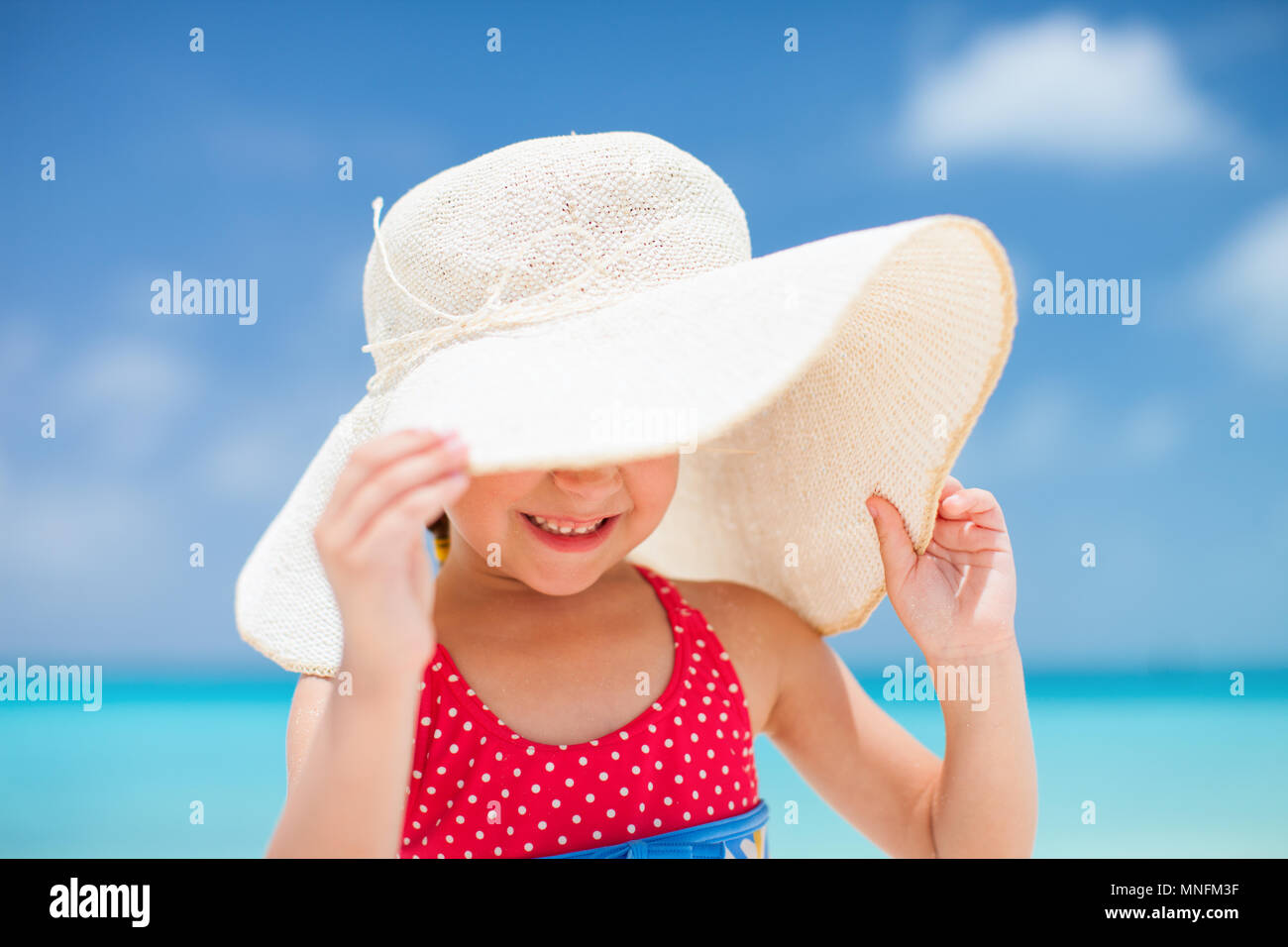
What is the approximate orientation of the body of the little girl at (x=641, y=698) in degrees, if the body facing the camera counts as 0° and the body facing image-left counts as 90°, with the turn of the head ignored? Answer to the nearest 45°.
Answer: approximately 0°
